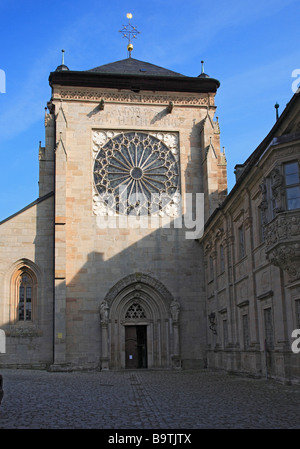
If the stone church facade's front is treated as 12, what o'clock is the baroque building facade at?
The baroque building facade is roughly at 11 o'clock from the stone church facade.

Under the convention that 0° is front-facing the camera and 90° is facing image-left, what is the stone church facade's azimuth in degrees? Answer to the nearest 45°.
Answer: approximately 0°
